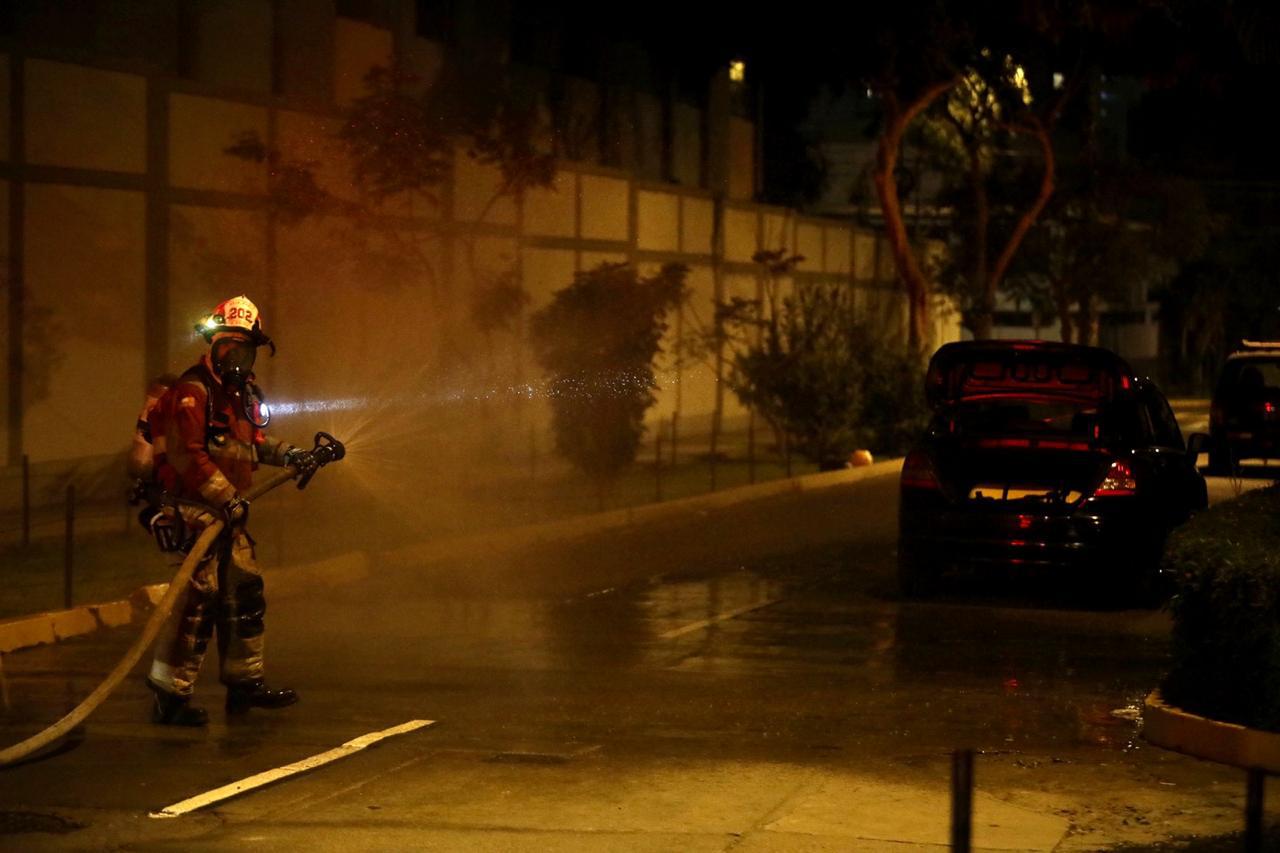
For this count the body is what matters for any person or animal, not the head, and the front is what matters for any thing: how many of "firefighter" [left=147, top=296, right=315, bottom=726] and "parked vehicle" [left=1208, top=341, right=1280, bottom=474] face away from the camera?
1

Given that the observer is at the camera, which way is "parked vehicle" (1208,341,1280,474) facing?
facing away from the viewer

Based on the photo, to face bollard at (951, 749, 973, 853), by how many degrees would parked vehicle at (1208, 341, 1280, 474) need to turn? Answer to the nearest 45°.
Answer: approximately 180°

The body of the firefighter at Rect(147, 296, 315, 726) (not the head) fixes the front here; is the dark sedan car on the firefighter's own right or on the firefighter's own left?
on the firefighter's own left

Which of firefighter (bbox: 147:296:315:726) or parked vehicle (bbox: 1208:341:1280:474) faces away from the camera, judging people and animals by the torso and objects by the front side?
the parked vehicle

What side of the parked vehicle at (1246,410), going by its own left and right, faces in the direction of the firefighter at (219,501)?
back

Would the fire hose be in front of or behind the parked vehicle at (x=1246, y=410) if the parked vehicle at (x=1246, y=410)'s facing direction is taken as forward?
behind

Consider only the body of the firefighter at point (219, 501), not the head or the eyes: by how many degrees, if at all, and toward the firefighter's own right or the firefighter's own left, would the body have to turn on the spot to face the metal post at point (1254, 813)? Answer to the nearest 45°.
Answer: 0° — they already face it

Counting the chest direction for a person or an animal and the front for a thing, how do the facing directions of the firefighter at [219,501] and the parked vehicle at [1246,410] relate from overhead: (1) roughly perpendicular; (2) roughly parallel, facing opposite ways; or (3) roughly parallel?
roughly perpendicular

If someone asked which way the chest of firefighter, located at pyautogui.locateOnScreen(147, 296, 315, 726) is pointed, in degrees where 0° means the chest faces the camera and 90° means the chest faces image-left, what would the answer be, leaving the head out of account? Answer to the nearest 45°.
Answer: approximately 315°

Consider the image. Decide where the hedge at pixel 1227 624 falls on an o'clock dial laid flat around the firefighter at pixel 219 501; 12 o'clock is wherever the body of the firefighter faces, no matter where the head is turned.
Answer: The hedge is roughly at 11 o'clock from the firefighter.
